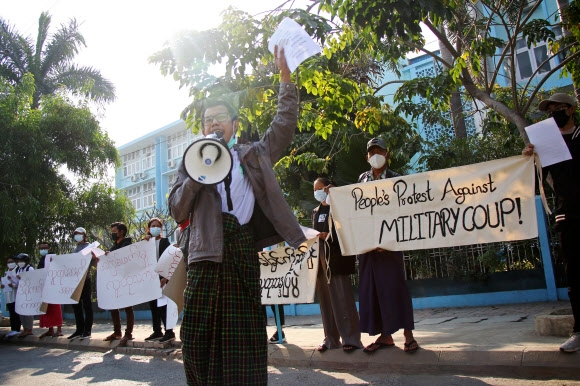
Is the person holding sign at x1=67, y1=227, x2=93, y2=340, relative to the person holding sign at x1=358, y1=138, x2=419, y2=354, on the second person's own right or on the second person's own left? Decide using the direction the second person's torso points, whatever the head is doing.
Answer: on the second person's own right

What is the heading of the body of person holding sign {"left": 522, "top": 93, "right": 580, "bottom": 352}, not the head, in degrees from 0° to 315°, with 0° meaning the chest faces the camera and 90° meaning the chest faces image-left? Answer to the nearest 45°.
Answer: approximately 45°

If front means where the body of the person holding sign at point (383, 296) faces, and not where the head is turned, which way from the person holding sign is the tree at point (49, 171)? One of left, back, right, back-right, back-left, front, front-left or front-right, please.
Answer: back-right

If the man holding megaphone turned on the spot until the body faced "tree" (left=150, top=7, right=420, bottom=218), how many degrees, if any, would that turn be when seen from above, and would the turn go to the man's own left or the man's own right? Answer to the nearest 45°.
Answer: approximately 180°

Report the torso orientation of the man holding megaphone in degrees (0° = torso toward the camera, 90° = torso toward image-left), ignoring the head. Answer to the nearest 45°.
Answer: approximately 0°

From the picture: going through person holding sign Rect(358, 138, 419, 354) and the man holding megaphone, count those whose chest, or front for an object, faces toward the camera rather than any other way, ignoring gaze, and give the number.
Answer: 2

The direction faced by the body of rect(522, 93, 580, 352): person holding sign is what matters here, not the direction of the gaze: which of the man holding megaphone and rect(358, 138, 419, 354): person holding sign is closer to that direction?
the man holding megaphone

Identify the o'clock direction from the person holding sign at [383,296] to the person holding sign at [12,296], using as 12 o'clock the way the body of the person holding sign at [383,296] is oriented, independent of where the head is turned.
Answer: the person holding sign at [12,296] is roughly at 4 o'clock from the person holding sign at [383,296].

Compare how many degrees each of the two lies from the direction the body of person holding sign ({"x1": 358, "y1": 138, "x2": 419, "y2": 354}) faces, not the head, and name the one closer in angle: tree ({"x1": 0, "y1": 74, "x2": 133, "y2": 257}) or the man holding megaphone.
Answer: the man holding megaphone
